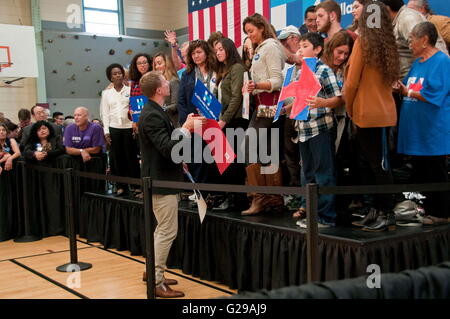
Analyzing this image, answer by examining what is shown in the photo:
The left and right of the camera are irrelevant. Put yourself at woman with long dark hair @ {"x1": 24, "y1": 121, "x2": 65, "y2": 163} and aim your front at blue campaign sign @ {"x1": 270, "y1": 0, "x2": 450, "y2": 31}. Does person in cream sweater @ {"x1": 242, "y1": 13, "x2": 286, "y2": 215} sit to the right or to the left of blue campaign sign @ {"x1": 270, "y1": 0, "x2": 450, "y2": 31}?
right

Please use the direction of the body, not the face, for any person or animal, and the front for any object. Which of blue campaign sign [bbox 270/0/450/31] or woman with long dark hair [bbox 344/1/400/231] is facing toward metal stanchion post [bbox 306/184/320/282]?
the blue campaign sign

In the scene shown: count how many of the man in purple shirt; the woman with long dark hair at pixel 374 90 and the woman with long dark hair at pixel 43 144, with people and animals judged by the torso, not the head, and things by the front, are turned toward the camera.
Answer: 2

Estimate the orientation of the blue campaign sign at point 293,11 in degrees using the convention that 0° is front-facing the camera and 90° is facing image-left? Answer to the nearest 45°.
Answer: approximately 0°

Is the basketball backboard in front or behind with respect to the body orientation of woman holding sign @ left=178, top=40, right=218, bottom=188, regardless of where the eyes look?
behind
